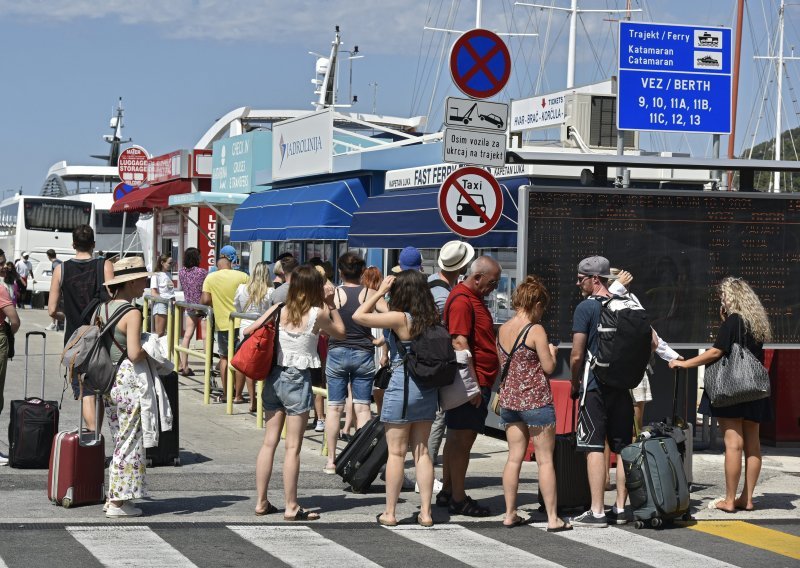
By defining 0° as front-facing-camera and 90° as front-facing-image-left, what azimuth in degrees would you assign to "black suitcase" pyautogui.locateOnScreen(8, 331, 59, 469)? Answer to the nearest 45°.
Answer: approximately 0°

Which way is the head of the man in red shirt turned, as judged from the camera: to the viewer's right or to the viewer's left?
to the viewer's right

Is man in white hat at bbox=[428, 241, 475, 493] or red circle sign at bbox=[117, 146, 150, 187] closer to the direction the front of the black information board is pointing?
the man in white hat

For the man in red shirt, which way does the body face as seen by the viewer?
to the viewer's right

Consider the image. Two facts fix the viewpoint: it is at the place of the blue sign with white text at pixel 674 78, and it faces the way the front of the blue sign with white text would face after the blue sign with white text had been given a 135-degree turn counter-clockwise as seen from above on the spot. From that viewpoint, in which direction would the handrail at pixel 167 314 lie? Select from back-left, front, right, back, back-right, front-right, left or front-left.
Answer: back-left

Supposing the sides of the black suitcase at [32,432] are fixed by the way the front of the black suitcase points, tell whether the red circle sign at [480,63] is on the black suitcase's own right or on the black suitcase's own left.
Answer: on the black suitcase's own left

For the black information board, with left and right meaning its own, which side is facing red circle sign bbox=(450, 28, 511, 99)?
right

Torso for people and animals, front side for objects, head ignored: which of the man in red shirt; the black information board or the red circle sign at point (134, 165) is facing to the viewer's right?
the man in red shirt

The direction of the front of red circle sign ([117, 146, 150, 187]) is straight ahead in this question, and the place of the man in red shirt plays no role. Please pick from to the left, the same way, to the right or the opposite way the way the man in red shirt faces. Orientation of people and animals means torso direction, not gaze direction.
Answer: to the left

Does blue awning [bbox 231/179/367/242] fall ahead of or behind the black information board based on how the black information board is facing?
behind
